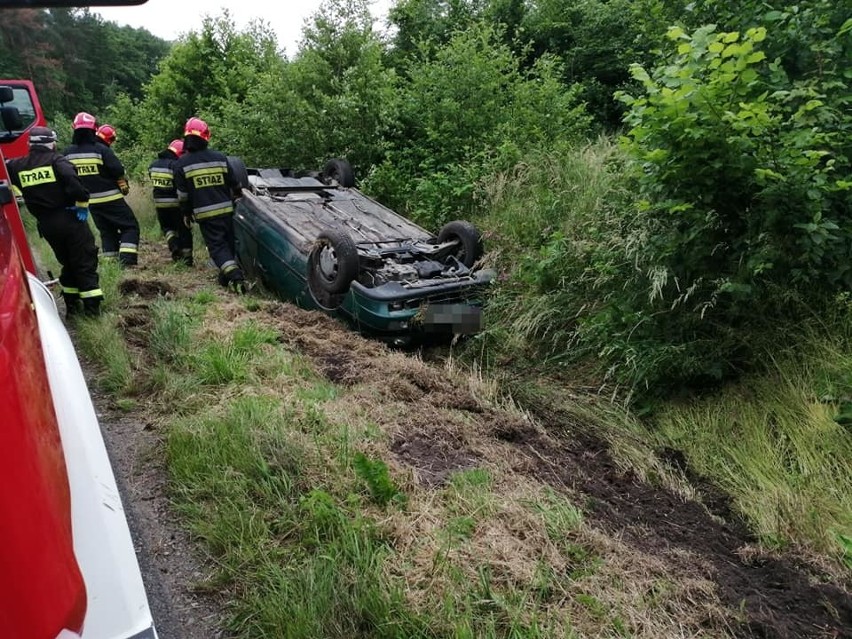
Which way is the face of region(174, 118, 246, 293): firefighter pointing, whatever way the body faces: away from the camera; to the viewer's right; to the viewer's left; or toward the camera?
away from the camera

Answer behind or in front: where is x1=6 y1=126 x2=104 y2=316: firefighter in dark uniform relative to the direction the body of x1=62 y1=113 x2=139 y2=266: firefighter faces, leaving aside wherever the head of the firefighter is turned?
behind

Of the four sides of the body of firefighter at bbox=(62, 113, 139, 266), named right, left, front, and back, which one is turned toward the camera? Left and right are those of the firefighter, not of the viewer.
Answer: back

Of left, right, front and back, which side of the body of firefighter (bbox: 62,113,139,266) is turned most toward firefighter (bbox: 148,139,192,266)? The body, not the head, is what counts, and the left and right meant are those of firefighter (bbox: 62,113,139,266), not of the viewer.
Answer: right

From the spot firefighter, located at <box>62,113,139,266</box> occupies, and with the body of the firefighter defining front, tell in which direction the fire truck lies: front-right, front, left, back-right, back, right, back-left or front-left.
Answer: back

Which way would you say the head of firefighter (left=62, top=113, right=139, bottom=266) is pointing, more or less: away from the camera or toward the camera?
away from the camera

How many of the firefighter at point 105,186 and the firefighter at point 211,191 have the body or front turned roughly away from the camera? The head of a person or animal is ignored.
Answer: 2

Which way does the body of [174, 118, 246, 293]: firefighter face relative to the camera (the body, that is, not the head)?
away from the camera

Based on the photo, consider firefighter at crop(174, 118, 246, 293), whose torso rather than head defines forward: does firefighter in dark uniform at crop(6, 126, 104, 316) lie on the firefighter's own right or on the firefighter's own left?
on the firefighter's own left
